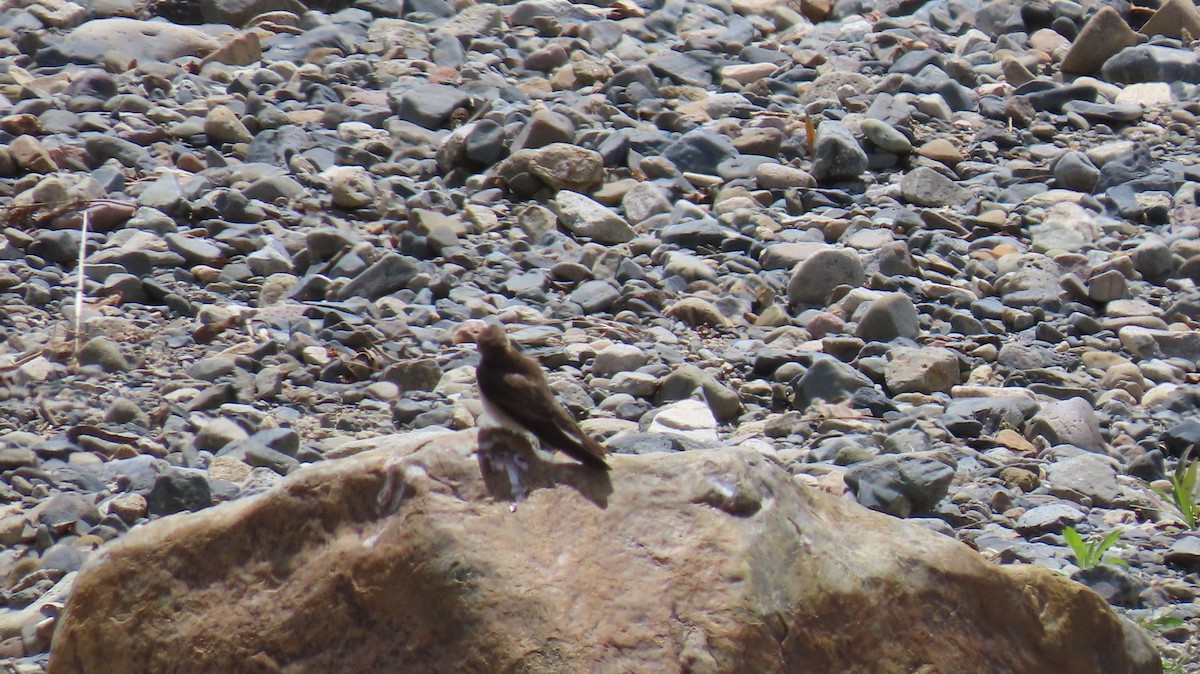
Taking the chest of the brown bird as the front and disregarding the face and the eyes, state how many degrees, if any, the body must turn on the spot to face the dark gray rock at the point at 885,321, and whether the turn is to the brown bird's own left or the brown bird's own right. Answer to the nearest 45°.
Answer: approximately 135° to the brown bird's own right

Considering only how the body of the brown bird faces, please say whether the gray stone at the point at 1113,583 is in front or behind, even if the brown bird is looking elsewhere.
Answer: behind

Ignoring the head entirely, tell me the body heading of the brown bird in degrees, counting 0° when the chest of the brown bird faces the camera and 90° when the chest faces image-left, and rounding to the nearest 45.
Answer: approximately 90°

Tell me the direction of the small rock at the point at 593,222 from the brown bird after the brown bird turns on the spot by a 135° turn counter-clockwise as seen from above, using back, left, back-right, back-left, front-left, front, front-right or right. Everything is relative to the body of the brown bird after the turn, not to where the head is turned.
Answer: back-left

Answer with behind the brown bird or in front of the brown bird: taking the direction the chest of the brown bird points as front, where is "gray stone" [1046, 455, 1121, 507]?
behind

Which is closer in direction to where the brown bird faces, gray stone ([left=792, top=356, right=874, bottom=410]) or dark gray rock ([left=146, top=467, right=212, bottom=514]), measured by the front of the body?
the dark gray rock

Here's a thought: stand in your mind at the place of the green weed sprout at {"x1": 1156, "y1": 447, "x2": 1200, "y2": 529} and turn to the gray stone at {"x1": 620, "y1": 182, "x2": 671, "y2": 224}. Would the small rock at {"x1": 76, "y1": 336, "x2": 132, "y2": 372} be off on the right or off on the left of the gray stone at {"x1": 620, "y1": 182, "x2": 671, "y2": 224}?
left

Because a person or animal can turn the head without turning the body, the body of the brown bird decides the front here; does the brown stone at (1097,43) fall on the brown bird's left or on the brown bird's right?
on the brown bird's right

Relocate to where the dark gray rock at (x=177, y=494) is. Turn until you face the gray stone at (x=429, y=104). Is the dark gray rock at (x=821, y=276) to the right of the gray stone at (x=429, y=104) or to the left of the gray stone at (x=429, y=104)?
right

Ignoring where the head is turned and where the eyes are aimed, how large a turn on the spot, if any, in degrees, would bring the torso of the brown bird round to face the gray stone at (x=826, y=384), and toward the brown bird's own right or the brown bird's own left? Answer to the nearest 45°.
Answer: approximately 135° to the brown bird's own right

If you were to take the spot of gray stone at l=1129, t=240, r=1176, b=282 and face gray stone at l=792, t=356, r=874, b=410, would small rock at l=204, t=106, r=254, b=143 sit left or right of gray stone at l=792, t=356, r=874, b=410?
right

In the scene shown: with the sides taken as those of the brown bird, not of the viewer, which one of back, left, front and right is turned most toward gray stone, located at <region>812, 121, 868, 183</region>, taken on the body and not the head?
right

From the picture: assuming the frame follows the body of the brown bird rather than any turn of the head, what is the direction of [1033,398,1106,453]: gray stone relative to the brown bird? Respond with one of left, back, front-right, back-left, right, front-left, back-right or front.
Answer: back-right

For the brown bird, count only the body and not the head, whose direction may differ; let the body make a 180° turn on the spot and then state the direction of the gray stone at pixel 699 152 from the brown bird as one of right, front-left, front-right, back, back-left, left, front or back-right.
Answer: left
